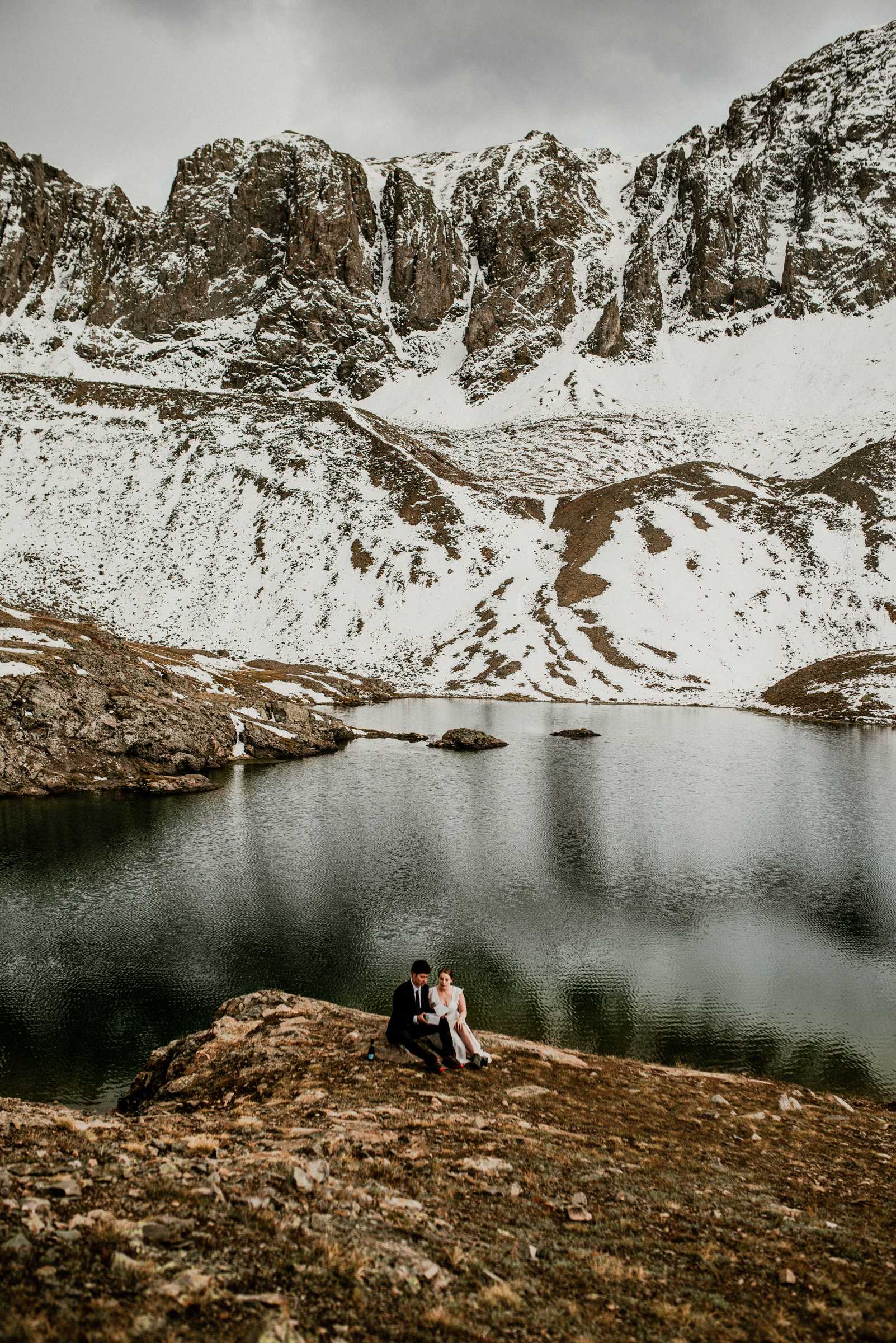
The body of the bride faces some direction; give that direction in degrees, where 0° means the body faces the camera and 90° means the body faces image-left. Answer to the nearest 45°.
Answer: approximately 0°

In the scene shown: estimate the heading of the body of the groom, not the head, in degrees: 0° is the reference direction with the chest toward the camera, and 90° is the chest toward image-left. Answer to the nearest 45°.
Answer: approximately 315°
